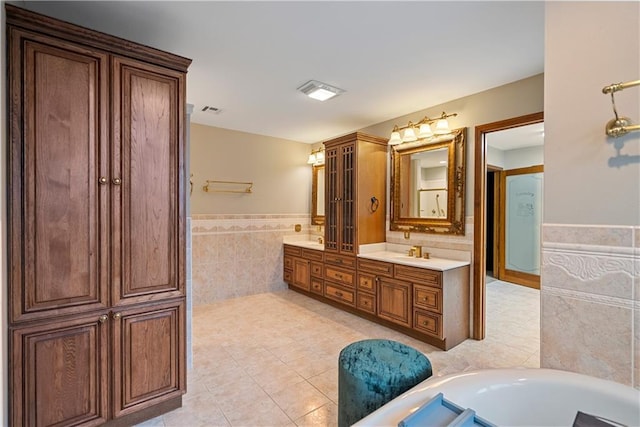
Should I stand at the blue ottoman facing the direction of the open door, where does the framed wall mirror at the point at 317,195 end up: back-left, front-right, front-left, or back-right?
front-left

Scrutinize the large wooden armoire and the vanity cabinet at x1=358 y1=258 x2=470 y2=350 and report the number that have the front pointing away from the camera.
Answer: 0

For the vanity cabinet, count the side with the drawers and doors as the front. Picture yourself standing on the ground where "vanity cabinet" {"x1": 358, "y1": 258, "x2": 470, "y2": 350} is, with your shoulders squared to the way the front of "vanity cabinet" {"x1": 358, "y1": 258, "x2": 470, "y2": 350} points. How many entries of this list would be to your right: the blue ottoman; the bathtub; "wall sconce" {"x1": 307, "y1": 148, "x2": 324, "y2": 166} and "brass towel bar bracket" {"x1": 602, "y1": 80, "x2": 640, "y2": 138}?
1

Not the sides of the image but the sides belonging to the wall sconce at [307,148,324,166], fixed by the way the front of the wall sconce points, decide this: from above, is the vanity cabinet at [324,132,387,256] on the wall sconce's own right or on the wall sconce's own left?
on the wall sconce's own left

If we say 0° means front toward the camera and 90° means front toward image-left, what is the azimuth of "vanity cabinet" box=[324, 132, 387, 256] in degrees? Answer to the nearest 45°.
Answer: approximately 45°

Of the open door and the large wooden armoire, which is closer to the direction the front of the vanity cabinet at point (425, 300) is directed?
the large wooden armoire

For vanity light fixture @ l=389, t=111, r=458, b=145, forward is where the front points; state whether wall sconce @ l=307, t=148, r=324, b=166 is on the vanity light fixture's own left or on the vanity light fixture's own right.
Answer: on the vanity light fixture's own right

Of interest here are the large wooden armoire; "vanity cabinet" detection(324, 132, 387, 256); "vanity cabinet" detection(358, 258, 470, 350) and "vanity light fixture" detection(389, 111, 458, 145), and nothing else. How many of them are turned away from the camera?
0

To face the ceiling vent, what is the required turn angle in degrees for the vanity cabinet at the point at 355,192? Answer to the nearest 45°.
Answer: approximately 45° to its right

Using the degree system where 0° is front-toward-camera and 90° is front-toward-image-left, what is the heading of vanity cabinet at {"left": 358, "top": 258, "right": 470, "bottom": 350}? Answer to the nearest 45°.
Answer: approximately 45°

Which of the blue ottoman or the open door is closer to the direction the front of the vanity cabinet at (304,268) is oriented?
the blue ottoman

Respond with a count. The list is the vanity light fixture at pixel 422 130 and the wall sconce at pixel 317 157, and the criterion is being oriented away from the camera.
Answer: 0

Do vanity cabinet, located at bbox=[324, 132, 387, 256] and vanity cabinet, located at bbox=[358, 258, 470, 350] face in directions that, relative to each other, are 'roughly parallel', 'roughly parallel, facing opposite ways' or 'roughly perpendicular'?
roughly parallel
